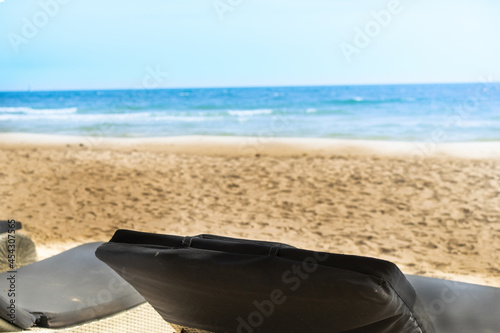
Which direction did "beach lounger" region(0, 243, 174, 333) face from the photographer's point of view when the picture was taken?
facing away from the viewer and to the right of the viewer

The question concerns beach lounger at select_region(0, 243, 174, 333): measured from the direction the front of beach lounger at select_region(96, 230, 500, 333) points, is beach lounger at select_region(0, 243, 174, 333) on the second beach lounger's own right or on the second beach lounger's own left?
on the second beach lounger's own left

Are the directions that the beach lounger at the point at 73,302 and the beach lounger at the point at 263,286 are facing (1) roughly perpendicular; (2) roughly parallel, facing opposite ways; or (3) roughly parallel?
roughly parallel

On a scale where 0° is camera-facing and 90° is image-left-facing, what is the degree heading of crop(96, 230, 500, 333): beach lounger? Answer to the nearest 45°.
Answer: approximately 225°

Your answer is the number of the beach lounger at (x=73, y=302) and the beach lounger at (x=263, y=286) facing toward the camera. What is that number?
0

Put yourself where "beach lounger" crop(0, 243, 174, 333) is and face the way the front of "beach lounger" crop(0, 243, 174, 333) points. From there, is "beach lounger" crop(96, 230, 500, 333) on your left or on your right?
on your right
